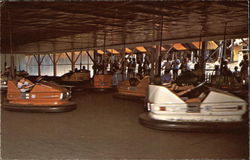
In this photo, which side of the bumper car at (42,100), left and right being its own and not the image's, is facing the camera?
right

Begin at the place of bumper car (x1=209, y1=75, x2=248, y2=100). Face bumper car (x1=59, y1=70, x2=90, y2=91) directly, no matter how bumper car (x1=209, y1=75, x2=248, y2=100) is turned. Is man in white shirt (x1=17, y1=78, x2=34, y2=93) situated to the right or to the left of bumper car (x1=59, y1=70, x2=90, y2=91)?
left

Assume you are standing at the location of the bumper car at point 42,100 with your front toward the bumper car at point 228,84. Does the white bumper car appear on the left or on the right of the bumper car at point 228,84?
right

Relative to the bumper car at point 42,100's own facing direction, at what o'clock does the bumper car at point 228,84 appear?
the bumper car at point 228,84 is roughly at 12 o'clock from the bumper car at point 42,100.
